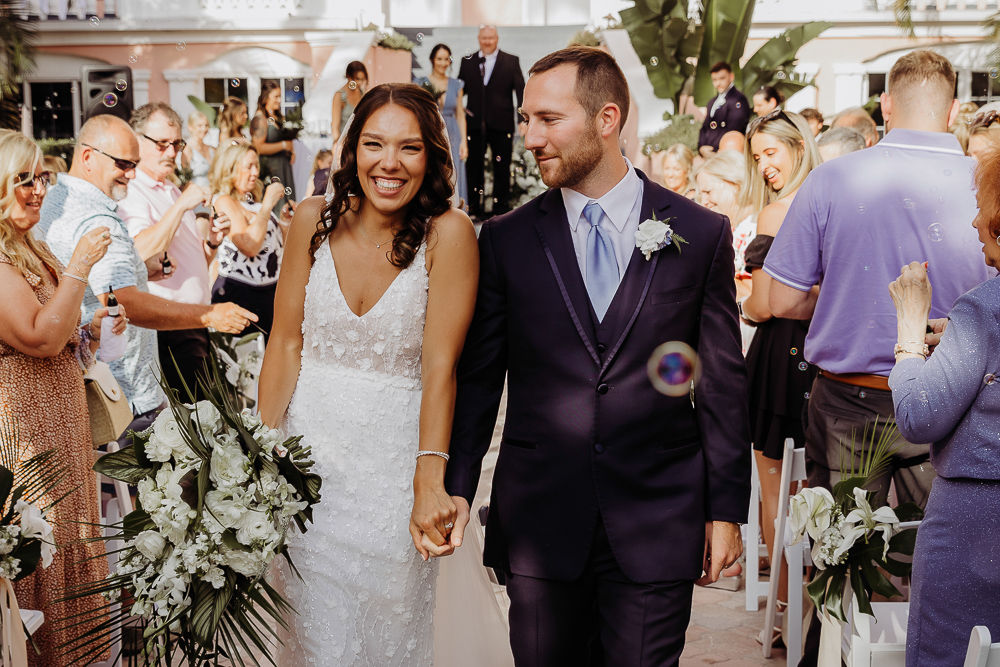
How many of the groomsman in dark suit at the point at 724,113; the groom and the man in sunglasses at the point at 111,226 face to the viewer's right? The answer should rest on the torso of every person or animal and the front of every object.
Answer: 1

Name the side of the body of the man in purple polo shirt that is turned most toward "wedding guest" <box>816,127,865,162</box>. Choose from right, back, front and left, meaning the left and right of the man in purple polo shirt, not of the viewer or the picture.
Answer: front

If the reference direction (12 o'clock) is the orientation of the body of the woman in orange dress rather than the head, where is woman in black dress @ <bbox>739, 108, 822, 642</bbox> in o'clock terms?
The woman in black dress is roughly at 12 o'clock from the woman in orange dress.

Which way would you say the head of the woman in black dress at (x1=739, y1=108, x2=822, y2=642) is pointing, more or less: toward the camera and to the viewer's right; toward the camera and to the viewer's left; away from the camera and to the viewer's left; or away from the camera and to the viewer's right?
toward the camera and to the viewer's left

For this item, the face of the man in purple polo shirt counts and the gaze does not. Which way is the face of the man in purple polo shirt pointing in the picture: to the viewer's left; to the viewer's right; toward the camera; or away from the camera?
away from the camera

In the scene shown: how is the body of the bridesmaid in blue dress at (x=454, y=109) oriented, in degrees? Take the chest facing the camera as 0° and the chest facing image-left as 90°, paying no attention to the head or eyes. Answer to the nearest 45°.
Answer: approximately 0°

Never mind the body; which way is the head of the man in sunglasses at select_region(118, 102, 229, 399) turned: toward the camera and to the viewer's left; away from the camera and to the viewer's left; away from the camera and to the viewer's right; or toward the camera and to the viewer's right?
toward the camera and to the viewer's right

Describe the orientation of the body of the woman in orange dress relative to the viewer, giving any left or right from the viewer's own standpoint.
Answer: facing to the right of the viewer

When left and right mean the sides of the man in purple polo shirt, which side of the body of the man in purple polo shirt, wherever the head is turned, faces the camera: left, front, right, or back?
back

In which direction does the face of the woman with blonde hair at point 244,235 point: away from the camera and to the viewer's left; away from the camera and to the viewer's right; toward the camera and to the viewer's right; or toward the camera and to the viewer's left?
toward the camera and to the viewer's right

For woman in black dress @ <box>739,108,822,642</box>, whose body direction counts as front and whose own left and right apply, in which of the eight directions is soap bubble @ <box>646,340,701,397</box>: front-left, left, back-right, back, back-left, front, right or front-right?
front-left

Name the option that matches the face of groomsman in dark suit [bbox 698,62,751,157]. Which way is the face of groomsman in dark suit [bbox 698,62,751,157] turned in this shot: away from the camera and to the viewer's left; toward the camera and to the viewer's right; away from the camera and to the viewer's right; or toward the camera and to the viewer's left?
toward the camera and to the viewer's left
